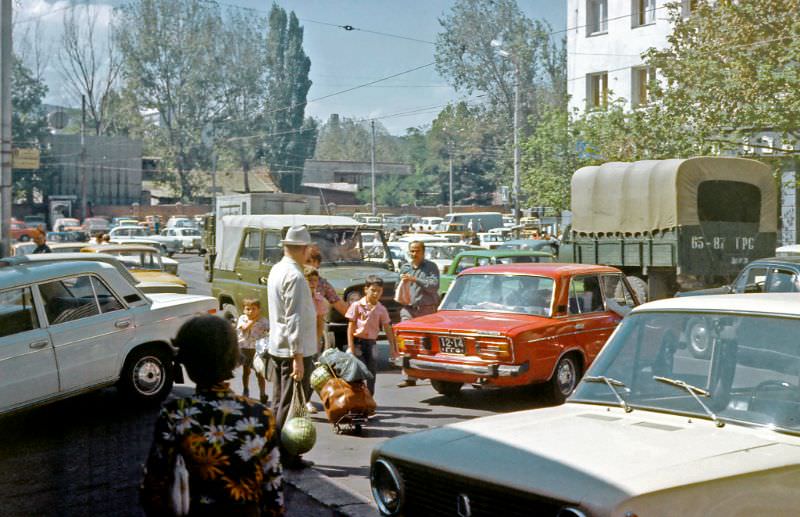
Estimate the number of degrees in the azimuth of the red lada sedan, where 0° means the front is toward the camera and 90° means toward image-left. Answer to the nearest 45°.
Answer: approximately 225°

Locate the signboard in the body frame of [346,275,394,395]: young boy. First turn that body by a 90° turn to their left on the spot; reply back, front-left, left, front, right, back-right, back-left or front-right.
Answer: back-left

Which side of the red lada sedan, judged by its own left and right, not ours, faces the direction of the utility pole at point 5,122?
left

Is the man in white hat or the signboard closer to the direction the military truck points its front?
the signboard

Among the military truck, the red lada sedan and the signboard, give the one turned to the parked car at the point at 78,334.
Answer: the signboard

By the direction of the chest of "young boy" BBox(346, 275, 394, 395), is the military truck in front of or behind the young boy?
behind

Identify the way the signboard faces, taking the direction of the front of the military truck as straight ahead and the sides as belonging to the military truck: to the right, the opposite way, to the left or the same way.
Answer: the opposite way

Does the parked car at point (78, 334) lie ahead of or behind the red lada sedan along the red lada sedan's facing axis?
behind

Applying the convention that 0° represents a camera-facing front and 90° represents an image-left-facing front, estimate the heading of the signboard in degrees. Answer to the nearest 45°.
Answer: approximately 0°

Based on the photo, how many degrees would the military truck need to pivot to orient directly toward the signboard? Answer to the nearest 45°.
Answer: approximately 90° to its left
